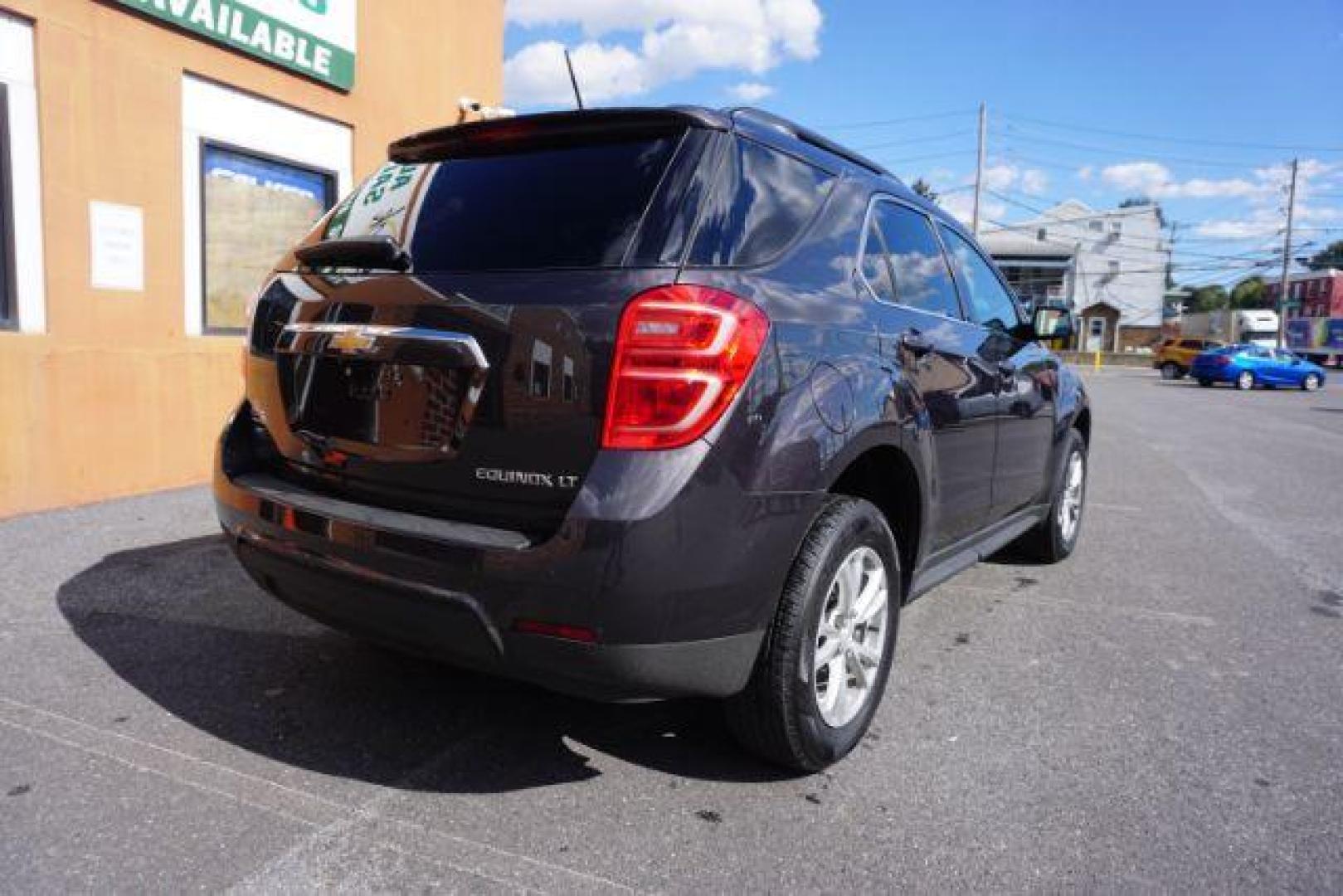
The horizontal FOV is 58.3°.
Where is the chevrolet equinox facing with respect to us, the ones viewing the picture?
facing away from the viewer and to the right of the viewer

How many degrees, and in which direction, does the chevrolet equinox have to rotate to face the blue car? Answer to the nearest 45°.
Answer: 0° — it already faces it

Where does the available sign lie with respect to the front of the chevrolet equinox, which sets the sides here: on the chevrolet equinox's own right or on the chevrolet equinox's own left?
on the chevrolet equinox's own left
